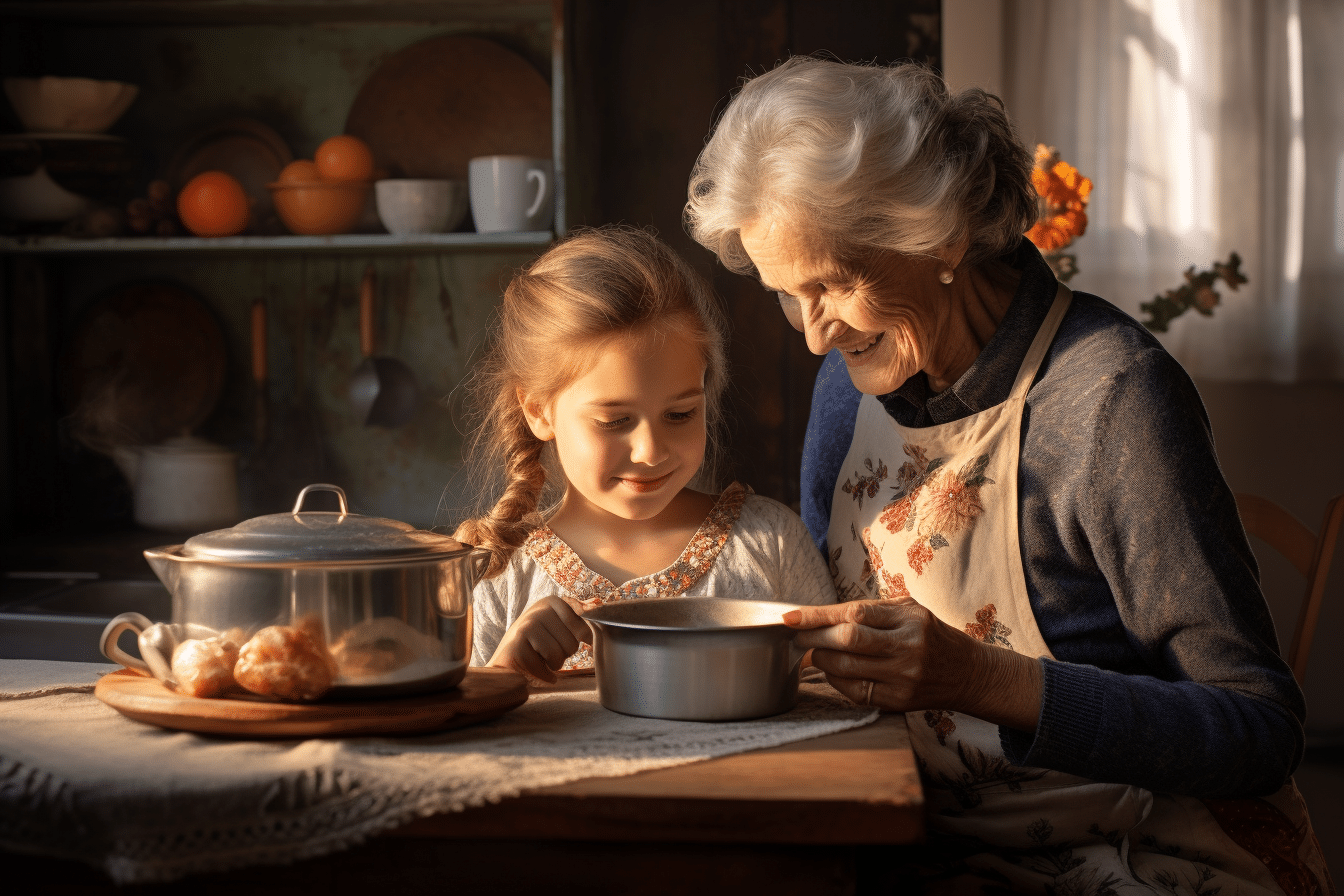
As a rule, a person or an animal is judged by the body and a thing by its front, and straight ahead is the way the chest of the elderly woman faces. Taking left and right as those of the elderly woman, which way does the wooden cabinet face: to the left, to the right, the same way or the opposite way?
to the left

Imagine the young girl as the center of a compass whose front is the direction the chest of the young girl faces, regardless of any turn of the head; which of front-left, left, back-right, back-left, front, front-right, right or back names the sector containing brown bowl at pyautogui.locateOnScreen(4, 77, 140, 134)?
back-right

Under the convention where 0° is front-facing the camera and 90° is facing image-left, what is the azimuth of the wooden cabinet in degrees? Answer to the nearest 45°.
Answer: approximately 0°

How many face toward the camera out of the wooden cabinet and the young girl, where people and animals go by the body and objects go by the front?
2

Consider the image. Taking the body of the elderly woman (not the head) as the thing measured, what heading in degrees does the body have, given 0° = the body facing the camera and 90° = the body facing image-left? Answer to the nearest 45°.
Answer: approximately 45°

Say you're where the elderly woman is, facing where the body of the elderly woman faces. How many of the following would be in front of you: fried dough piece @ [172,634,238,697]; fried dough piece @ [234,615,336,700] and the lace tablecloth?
3

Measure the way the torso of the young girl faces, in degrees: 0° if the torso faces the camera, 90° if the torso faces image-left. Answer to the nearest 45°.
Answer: approximately 0°

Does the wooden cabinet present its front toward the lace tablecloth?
yes
